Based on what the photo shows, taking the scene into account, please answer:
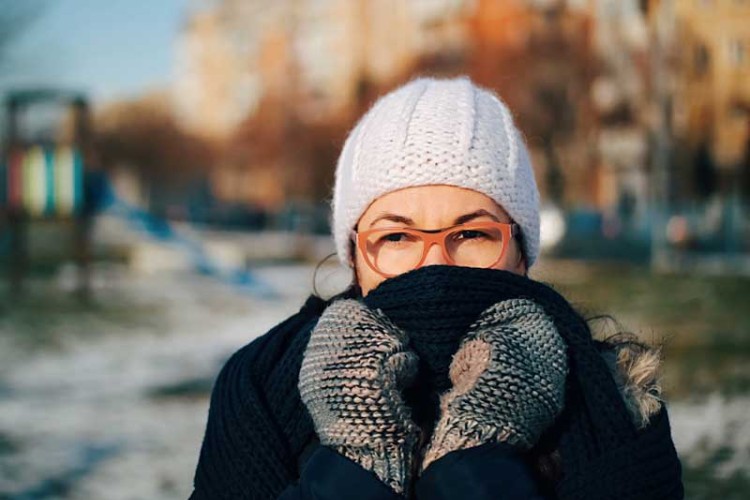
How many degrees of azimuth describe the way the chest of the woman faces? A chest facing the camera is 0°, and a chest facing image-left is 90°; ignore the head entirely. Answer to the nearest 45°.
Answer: approximately 0°

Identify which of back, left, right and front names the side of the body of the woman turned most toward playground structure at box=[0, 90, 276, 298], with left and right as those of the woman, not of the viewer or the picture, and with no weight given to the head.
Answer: back
